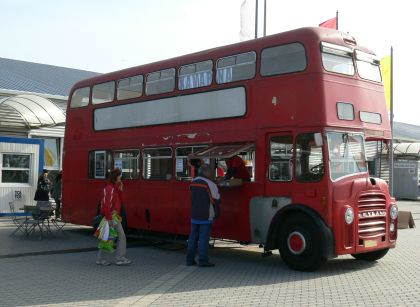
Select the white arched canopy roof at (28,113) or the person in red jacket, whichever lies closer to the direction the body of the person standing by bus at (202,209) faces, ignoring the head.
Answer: the white arched canopy roof

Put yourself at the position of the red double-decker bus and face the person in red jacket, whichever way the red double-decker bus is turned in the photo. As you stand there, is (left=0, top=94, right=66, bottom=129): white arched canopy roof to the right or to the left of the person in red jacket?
right

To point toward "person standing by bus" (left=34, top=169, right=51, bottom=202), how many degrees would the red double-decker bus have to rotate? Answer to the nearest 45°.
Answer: approximately 180°

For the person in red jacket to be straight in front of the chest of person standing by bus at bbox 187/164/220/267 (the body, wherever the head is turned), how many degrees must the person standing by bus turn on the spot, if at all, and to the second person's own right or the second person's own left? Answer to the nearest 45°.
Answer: approximately 135° to the second person's own left

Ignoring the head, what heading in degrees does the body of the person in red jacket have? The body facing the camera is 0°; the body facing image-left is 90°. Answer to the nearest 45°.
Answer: approximately 270°

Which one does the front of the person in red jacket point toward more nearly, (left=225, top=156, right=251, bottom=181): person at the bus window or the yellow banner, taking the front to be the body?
the person at the bus window

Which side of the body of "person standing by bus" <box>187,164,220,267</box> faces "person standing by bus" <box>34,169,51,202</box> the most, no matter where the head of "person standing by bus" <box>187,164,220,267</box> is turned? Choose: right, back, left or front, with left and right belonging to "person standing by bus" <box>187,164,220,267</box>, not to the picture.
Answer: left

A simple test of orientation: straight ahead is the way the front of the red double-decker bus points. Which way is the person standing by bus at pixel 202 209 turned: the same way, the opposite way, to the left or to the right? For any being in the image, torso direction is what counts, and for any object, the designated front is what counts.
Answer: to the left

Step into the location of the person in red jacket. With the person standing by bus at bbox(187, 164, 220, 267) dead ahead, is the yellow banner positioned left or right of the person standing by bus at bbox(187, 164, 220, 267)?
left

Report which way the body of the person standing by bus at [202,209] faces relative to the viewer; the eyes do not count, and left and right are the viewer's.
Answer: facing away from the viewer and to the right of the viewer

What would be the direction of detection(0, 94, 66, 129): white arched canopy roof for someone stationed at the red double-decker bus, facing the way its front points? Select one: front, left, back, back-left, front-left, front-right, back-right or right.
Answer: back
